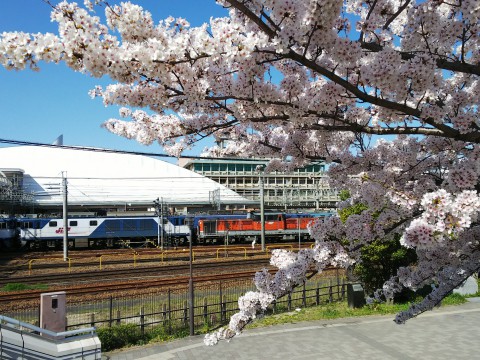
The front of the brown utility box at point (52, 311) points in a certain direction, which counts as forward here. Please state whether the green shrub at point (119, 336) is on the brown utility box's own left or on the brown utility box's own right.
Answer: on the brown utility box's own left

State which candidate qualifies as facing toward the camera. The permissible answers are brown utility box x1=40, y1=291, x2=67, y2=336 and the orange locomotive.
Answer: the brown utility box

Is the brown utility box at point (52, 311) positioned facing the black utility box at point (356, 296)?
no

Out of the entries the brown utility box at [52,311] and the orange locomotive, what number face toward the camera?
1

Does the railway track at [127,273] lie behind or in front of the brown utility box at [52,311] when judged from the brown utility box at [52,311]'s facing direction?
behind

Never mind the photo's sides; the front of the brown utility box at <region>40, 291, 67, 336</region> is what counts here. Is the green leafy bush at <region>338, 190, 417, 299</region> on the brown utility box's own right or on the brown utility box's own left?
on the brown utility box's own left

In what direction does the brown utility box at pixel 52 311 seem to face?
toward the camera
